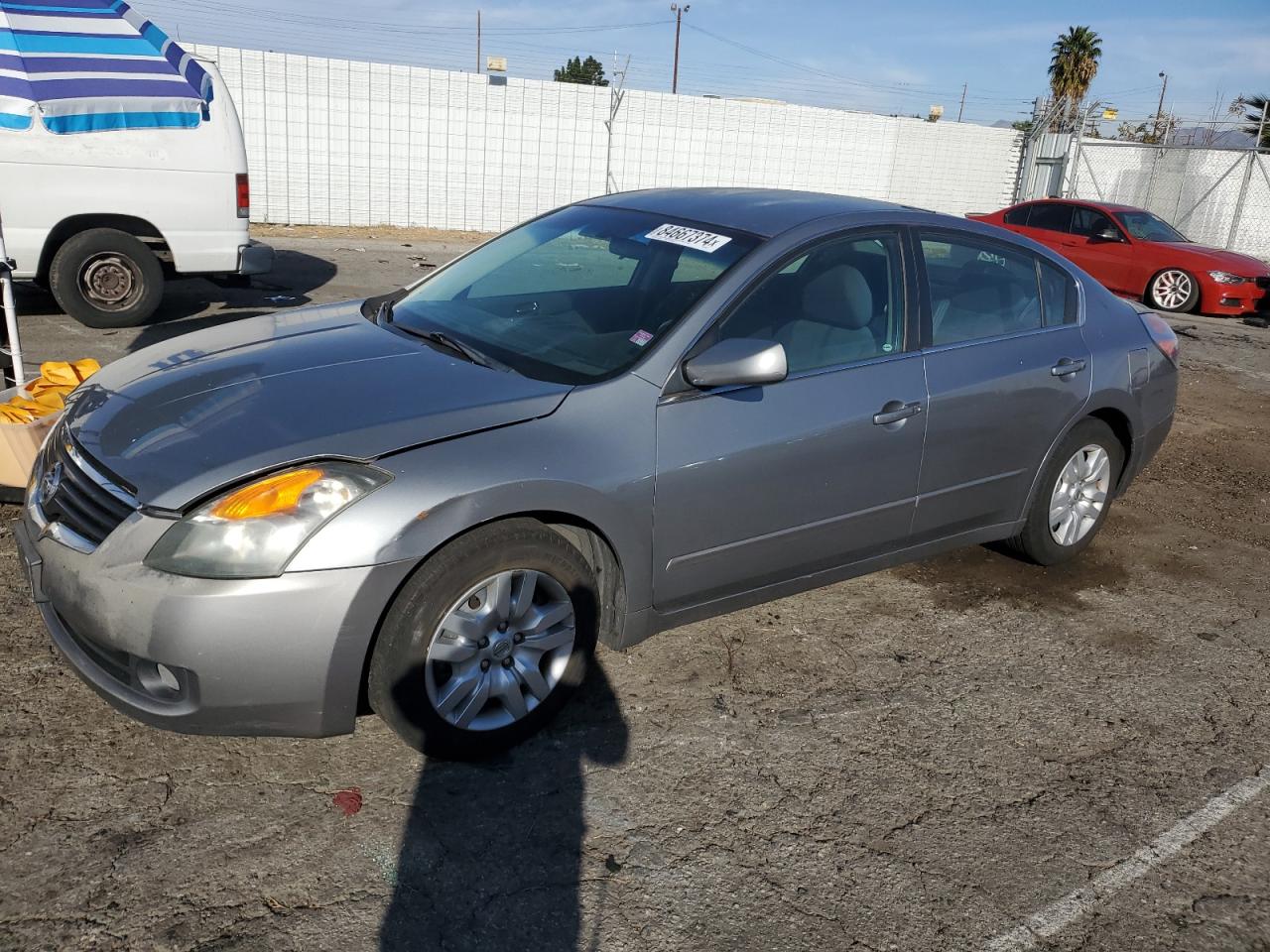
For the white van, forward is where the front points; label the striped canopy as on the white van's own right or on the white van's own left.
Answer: on the white van's own left

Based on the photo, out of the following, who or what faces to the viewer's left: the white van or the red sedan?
the white van

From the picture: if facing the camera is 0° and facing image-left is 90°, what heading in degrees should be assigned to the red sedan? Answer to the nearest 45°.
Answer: approximately 315°

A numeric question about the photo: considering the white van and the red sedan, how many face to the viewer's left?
1
